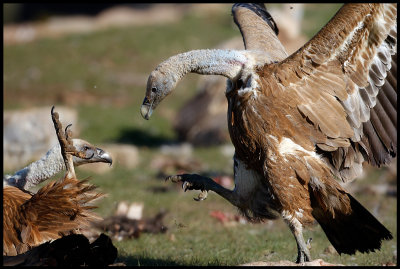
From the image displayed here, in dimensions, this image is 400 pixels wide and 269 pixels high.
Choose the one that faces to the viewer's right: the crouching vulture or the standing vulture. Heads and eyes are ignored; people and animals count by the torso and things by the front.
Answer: the crouching vulture

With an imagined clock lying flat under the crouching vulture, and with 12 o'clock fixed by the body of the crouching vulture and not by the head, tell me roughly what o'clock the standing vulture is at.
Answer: The standing vulture is roughly at 12 o'clock from the crouching vulture.

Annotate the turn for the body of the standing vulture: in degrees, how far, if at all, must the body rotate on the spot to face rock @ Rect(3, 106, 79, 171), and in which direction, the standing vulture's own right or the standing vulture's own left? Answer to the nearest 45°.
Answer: approximately 45° to the standing vulture's own right

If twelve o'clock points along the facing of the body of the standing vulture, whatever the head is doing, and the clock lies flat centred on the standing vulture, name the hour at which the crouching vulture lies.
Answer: The crouching vulture is roughly at 11 o'clock from the standing vulture.

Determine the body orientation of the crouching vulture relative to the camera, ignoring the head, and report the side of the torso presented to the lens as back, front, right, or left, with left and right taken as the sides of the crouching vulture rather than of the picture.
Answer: right

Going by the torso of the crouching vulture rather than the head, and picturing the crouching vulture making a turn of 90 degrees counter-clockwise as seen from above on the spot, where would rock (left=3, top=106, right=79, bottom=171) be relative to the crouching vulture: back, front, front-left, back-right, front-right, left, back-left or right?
front

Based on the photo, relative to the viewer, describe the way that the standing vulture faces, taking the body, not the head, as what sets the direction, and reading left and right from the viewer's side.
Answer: facing to the left of the viewer

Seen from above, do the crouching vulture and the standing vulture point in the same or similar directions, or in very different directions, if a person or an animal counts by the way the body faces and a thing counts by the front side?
very different directions

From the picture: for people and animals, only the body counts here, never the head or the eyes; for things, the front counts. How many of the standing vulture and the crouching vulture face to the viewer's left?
1
